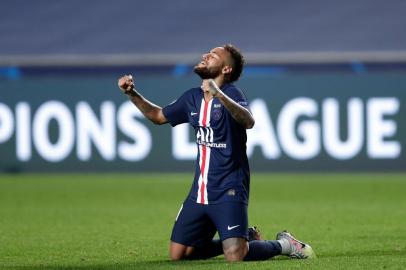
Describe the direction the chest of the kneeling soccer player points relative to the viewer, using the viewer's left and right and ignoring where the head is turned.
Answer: facing the viewer and to the left of the viewer
